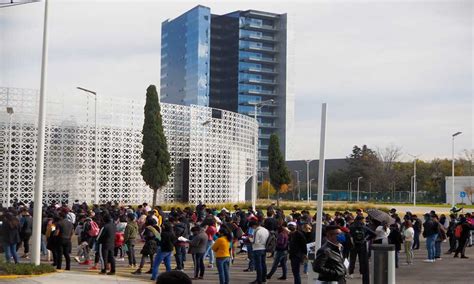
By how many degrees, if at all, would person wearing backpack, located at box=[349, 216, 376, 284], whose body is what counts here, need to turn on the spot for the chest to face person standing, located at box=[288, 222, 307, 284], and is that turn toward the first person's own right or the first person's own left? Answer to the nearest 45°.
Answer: approximately 135° to the first person's own left

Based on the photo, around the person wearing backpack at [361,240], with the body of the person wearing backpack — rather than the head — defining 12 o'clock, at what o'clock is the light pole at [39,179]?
The light pole is roughly at 9 o'clock from the person wearing backpack.

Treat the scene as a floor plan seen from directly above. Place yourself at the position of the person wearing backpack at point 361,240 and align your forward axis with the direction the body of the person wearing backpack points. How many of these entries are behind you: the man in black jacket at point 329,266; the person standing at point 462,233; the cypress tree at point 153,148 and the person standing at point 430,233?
1

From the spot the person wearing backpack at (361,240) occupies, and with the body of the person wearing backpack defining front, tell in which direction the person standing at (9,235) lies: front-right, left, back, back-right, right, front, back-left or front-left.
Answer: left

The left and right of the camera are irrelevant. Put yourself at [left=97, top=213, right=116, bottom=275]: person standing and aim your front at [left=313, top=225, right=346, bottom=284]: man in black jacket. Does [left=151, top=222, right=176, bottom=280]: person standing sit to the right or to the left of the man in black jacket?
left

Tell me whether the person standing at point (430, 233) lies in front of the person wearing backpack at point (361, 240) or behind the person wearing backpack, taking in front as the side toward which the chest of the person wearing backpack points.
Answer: in front

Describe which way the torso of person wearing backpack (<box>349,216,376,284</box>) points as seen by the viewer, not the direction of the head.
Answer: away from the camera

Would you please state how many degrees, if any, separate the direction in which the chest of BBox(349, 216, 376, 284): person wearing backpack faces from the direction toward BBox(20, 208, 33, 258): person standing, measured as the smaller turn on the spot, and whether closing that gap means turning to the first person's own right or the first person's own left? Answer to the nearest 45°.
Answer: approximately 90° to the first person's own left

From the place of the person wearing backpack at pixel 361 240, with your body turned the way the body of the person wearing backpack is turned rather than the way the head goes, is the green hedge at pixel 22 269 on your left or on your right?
on your left

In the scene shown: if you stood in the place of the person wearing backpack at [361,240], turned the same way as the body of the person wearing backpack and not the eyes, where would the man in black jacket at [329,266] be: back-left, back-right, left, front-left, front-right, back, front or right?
back

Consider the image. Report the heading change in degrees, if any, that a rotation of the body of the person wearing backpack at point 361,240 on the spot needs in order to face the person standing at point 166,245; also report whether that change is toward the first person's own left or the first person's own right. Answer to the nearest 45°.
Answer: approximately 90° to the first person's own left

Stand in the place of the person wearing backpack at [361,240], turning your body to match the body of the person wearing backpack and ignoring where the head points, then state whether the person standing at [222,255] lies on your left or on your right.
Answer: on your left

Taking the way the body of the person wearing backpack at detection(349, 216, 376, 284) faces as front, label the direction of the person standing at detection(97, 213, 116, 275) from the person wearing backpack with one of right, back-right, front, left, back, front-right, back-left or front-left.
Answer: left

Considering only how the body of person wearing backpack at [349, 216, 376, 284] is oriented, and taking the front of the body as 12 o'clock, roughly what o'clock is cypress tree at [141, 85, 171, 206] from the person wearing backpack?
The cypress tree is roughly at 11 o'clock from the person wearing backpack.

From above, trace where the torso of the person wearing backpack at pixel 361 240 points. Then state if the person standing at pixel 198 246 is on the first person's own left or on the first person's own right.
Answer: on the first person's own left
